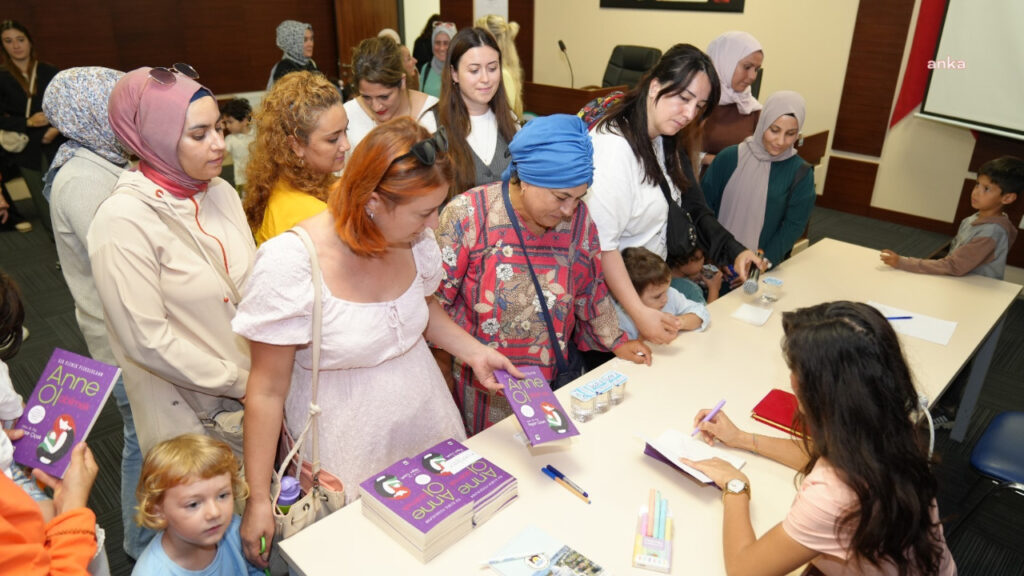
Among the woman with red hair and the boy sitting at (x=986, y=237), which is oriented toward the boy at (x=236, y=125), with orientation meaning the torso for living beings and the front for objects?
the boy sitting at (x=986, y=237)

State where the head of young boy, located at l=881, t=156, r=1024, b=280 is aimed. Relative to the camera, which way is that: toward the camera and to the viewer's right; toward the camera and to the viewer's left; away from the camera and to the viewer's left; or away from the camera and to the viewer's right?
toward the camera and to the viewer's left

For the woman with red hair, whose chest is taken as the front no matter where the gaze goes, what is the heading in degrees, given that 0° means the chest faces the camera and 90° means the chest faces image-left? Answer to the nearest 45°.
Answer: approximately 315°

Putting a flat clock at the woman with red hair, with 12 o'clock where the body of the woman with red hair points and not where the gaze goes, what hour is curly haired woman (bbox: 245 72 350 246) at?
The curly haired woman is roughly at 7 o'clock from the woman with red hair.

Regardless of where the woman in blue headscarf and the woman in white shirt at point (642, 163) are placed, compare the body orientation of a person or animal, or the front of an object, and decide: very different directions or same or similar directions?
same or similar directions

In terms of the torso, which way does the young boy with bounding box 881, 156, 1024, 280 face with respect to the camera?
to the viewer's left

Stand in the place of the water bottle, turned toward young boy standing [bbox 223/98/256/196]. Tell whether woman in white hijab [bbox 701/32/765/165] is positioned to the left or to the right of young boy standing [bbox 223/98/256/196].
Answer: right

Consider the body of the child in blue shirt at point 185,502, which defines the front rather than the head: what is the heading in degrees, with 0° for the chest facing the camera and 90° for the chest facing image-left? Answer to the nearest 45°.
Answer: approximately 315°

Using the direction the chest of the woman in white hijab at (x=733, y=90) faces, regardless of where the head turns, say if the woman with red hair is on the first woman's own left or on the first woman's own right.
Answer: on the first woman's own right

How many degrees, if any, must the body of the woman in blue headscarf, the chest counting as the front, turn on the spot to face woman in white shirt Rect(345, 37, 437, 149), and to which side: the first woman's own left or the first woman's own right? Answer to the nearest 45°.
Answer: approximately 180°

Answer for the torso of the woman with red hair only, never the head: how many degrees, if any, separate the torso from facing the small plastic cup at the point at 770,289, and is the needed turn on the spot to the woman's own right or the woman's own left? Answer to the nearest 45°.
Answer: approximately 90° to the woman's own left

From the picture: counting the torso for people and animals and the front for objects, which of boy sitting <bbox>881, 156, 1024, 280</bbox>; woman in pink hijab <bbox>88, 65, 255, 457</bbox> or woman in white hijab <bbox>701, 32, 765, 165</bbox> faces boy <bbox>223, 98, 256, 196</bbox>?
boy sitting <bbox>881, 156, 1024, 280</bbox>

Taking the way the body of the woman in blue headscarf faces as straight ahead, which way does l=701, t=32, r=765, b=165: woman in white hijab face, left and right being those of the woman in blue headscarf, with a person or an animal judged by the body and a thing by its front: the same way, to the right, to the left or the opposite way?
the same way

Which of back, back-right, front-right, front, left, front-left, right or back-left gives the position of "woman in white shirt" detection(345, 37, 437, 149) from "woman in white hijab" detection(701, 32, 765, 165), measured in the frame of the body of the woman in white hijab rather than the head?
right
